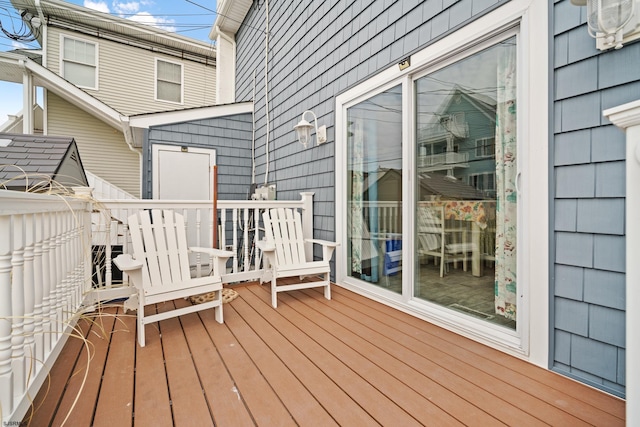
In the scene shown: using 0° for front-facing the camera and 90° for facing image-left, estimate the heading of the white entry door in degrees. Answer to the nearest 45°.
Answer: approximately 0°

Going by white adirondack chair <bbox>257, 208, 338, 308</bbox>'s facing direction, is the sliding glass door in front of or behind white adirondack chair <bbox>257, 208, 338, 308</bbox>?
in front

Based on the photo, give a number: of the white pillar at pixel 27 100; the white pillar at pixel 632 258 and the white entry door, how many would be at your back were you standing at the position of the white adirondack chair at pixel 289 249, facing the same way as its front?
2

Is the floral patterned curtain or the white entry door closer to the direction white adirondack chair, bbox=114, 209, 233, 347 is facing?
the floral patterned curtain

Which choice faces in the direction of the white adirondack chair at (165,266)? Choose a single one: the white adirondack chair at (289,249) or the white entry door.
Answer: the white entry door

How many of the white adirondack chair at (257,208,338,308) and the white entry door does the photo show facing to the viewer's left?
0

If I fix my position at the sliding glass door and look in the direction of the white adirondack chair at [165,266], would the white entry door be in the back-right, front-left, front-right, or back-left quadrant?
front-right

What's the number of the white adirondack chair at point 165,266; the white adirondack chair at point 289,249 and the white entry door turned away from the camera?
0

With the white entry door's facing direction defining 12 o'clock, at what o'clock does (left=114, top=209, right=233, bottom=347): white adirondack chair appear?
The white adirondack chair is roughly at 12 o'clock from the white entry door.

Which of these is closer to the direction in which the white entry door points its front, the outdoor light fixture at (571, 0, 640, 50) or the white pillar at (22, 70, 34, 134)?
the outdoor light fixture

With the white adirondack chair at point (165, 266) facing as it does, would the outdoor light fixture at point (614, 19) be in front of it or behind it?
in front

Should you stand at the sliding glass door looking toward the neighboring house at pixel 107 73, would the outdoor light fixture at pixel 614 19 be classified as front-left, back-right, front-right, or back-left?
back-left

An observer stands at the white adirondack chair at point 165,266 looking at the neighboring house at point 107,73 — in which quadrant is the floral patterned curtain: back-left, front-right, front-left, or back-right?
back-right

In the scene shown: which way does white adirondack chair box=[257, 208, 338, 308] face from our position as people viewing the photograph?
facing the viewer and to the right of the viewer

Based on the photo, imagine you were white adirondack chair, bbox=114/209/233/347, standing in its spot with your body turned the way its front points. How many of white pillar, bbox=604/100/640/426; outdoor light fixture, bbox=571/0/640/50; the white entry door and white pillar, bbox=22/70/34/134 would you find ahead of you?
2

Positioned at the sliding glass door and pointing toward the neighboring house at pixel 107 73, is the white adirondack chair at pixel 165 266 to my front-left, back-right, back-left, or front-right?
front-left

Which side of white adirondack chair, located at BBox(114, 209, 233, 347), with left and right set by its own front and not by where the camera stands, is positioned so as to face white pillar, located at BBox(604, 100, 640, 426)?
front

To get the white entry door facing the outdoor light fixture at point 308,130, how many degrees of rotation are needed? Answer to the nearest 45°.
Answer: approximately 45° to its left
